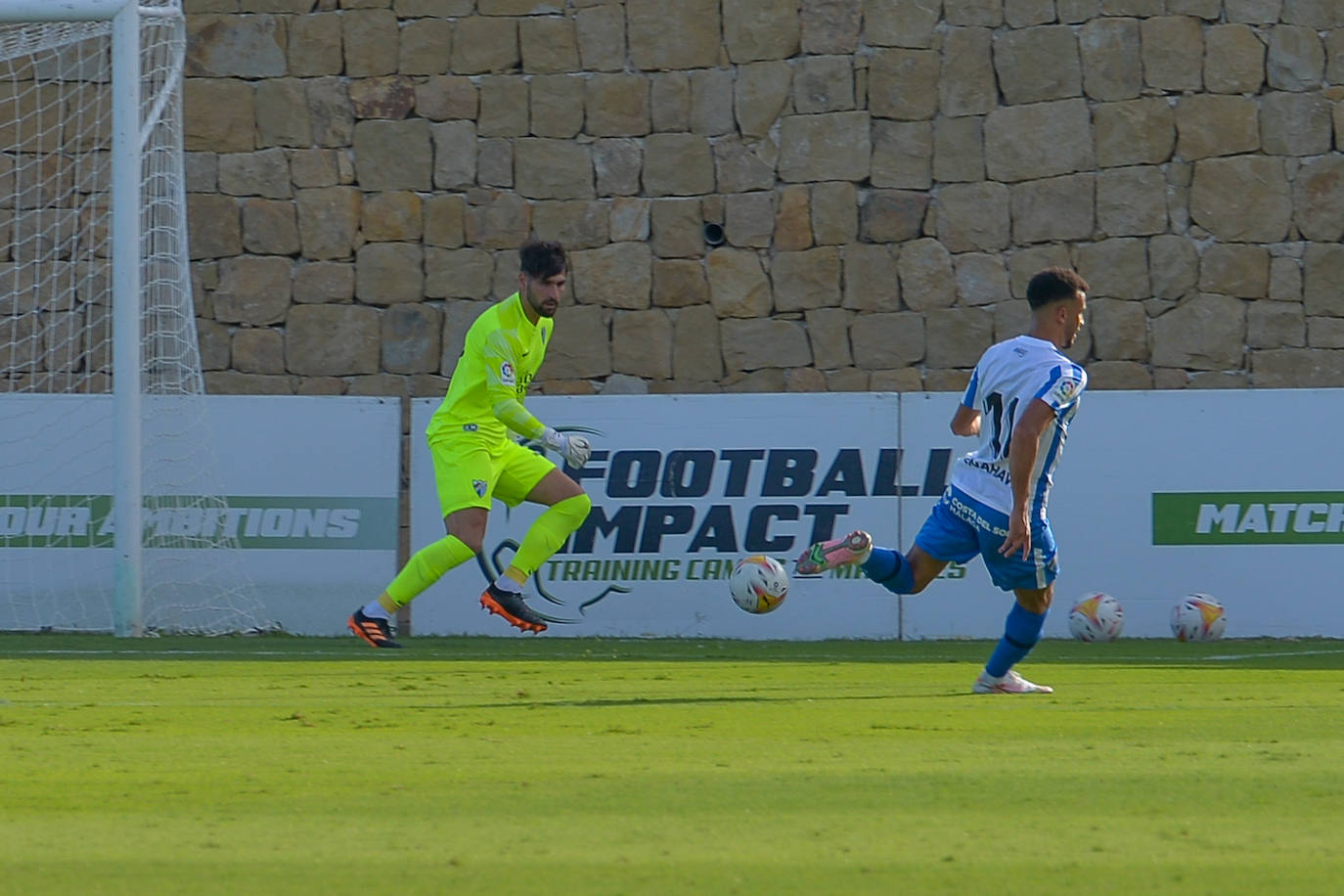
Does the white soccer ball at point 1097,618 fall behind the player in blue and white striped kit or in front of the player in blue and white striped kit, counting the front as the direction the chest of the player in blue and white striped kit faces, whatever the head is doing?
in front

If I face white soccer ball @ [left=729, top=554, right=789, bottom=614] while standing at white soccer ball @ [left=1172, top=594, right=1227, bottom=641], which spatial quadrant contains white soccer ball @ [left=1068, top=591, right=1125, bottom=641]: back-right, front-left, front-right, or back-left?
front-right

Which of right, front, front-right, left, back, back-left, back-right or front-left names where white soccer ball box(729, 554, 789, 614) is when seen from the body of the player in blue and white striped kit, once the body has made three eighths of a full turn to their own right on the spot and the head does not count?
back-right

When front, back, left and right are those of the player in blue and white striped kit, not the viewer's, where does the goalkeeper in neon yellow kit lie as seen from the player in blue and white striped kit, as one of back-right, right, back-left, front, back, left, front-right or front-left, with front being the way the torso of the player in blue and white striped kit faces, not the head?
left
